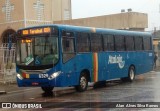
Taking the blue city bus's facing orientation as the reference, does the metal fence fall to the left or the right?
on its right

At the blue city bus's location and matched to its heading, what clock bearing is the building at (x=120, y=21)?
The building is roughly at 5 o'clock from the blue city bus.

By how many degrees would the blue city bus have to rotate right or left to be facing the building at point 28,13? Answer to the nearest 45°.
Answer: approximately 135° to its right

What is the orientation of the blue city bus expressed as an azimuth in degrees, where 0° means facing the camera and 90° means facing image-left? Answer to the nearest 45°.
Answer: approximately 45°
